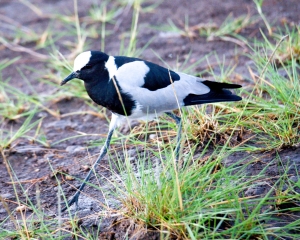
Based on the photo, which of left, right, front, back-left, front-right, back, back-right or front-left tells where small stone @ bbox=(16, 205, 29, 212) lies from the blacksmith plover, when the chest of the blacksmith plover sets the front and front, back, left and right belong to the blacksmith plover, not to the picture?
front-left

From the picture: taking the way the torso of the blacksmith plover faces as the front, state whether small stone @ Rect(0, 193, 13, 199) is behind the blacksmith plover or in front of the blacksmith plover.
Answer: in front

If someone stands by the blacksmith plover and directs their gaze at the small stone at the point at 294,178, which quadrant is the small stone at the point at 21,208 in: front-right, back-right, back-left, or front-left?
back-right

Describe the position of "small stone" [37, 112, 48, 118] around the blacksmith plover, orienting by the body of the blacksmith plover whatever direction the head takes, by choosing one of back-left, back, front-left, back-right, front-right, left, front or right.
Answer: front-right

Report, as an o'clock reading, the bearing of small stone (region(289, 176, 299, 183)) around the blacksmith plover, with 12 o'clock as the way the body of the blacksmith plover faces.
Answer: The small stone is roughly at 7 o'clock from the blacksmith plover.

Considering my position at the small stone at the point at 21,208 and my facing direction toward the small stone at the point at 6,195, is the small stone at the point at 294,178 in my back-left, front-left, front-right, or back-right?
back-right

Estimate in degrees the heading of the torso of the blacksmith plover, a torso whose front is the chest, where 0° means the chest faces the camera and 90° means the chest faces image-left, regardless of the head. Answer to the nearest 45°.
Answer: approximately 90°
